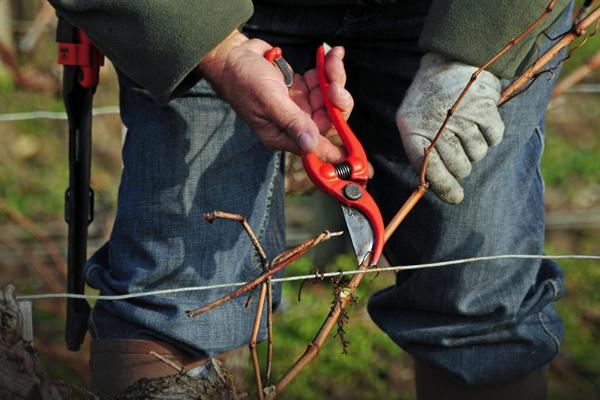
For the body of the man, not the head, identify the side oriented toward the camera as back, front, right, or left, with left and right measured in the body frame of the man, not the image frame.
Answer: front
